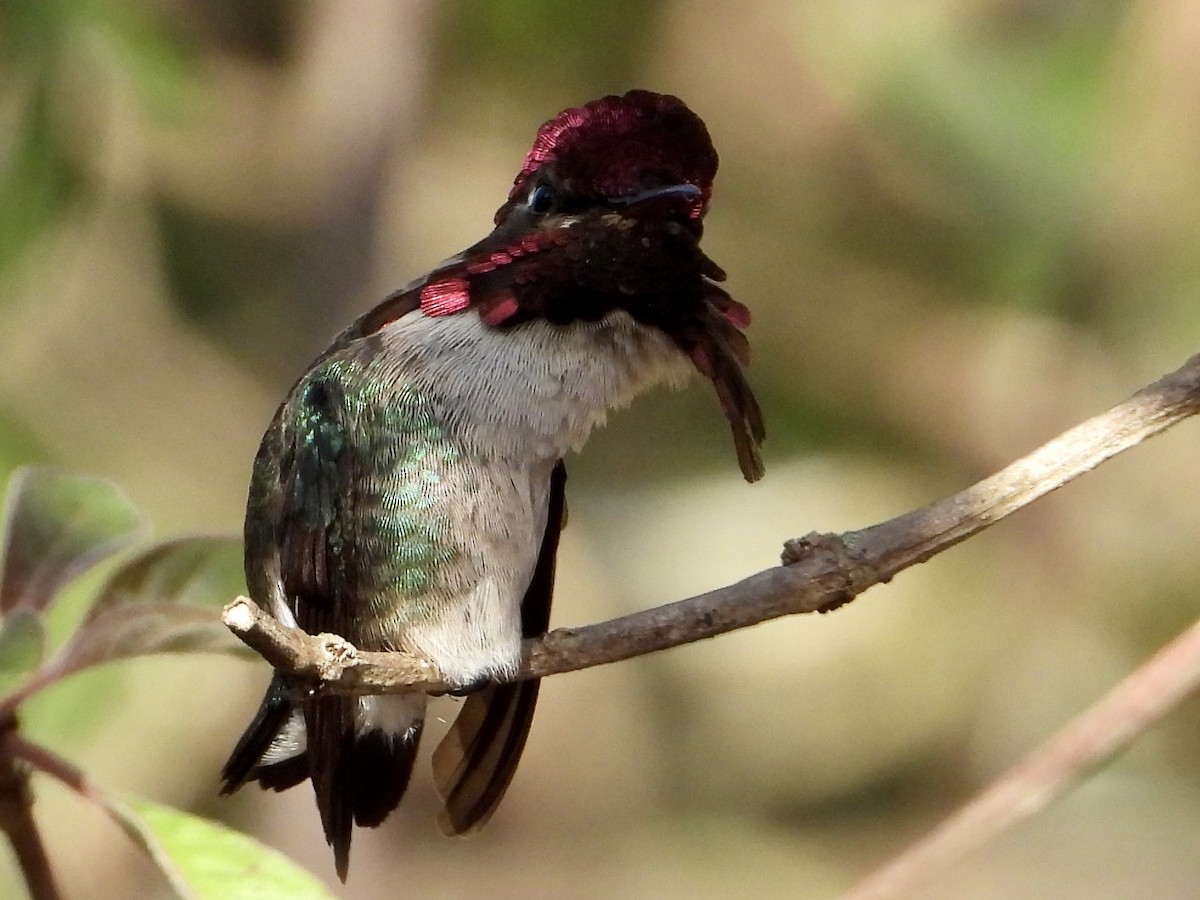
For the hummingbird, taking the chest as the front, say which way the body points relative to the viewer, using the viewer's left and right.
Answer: facing the viewer and to the right of the viewer
